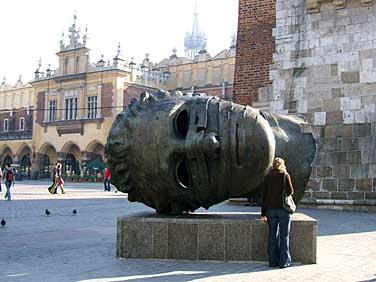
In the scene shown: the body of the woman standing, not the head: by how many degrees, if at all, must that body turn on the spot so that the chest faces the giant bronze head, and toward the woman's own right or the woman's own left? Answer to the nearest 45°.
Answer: approximately 90° to the woman's own left

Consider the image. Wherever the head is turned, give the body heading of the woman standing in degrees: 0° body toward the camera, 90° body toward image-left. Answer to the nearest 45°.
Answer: approximately 180°
